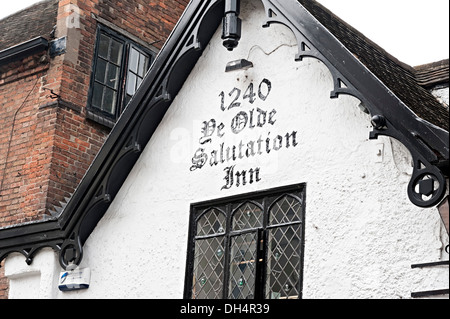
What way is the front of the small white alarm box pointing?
toward the camera

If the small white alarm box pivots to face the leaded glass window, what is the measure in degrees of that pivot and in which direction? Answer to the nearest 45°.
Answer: approximately 45° to its left
